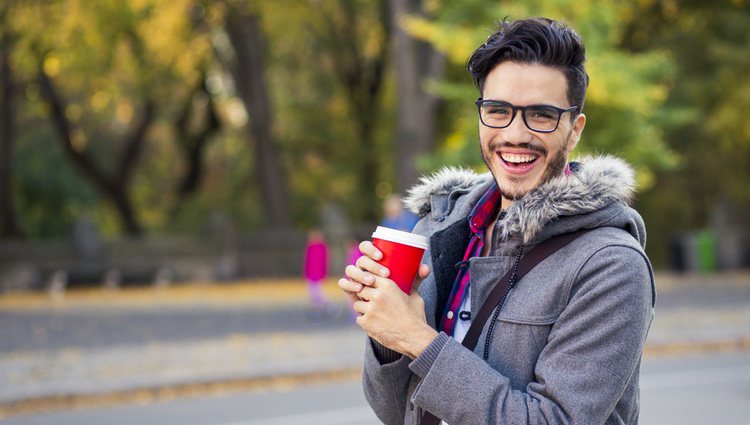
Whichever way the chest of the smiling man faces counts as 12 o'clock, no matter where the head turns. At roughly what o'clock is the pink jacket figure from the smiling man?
The pink jacket figure is roughly at 4 o'clock from the smiling man.

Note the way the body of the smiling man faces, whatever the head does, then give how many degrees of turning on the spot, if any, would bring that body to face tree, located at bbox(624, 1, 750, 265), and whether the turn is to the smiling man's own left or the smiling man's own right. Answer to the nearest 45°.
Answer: approximately 135° to the smiling man's own right

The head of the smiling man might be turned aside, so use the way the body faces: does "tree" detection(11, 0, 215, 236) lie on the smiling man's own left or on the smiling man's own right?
on the smiling man's own right

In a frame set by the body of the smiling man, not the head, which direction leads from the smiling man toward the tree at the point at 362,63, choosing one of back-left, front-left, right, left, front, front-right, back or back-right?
back-right

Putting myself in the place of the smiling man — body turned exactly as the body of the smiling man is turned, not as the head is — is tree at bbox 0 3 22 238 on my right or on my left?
on my right

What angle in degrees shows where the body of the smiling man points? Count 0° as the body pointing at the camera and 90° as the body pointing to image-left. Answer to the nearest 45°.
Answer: approximately 45°
